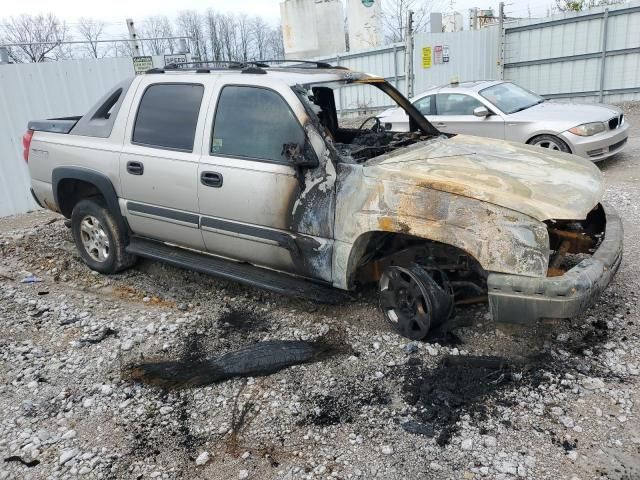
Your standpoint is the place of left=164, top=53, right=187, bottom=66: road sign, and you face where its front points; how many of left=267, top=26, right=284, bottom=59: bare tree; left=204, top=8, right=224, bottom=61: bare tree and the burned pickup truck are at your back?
2

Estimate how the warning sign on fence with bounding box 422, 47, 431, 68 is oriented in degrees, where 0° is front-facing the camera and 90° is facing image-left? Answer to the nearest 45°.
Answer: approximately 0°

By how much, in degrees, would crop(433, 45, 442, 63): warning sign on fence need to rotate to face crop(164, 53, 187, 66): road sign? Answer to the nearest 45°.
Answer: approximately 45° to its right

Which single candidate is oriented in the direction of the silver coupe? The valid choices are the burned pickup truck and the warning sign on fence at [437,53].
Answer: the warning sign on fence

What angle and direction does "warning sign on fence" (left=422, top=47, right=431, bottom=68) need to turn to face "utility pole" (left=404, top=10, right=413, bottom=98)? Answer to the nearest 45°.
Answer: approximately 45° to its right

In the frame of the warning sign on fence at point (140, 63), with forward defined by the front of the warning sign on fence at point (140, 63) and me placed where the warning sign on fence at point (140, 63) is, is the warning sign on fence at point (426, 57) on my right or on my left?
on my left

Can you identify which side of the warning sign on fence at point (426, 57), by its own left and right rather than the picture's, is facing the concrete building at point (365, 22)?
back

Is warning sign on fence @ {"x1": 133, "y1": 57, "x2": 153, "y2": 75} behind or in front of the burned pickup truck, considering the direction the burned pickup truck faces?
behind

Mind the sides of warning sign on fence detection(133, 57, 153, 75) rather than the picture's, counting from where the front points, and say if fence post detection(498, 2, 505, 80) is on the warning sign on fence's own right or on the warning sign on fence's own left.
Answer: on the warning sign on fence's own left

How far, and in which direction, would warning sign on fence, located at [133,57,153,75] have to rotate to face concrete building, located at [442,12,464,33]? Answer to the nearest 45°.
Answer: approximately 135° to its left
